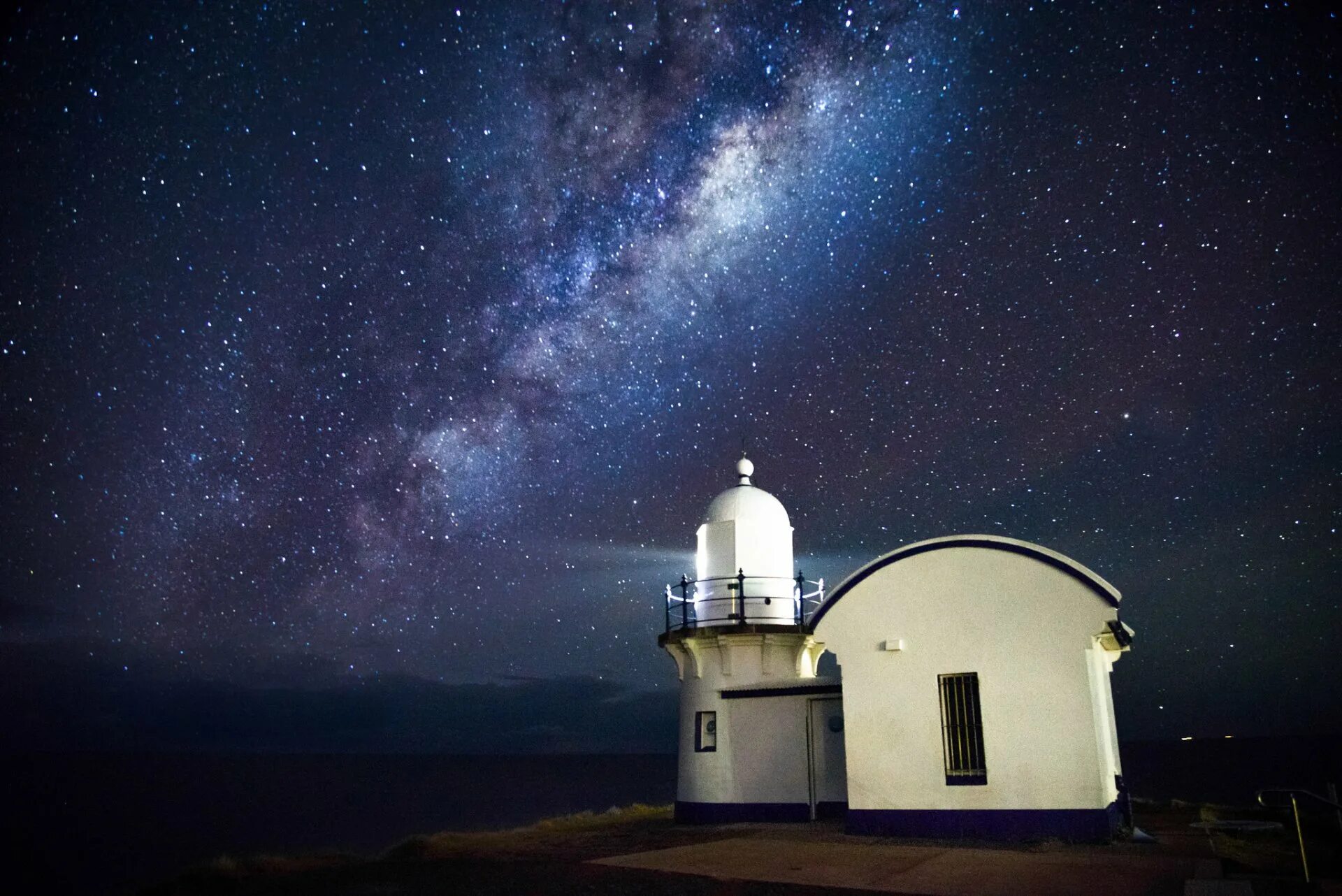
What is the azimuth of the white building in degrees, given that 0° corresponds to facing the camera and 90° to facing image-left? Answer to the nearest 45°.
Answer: approximately 0°
